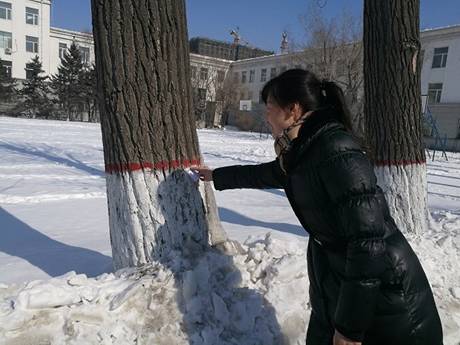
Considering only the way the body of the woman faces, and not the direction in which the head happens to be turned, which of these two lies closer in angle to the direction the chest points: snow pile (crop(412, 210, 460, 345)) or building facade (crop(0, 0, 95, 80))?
the building facade

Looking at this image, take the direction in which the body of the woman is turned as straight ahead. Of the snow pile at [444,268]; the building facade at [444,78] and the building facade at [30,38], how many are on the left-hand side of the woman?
0

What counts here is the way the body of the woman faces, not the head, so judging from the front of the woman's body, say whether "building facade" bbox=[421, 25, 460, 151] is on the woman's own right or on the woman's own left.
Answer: on the woman's own right

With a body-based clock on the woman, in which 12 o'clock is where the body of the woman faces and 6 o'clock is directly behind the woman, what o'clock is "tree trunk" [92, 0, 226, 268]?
The tree trunk is roughly at 1 o'clock from the woman.

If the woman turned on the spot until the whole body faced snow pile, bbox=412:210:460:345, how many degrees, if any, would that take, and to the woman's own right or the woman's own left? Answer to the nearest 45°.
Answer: approximately 135° to the woman's own right

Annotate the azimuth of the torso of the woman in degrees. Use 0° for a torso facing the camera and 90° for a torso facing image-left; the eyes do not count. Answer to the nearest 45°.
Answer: approximately 90°

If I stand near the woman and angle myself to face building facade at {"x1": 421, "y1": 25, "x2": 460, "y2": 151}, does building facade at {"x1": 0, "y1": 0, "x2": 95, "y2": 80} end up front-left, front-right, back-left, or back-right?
front-left

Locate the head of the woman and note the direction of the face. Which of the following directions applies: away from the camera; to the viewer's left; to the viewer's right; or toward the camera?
to the viewer's left

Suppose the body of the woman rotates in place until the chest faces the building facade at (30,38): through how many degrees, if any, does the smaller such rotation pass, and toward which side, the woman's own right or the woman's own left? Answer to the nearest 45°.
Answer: approximately 45° to the woman's own right
